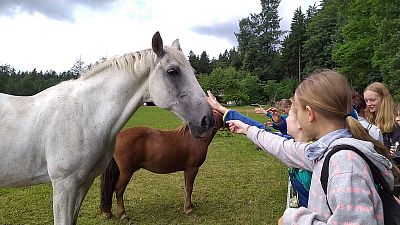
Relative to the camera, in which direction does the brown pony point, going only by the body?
to the viewer's right

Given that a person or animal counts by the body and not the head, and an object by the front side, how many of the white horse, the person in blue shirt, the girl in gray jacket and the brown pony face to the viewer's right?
2

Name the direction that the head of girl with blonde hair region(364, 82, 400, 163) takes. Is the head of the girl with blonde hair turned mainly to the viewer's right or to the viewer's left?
to the viewer's left

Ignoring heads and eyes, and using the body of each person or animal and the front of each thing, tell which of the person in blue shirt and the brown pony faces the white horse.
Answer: the person in blue shirt

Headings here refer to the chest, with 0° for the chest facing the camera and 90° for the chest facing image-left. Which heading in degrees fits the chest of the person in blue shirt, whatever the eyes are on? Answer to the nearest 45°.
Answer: approximately 90°

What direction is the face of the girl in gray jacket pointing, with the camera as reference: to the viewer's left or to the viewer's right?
to the viewer's left

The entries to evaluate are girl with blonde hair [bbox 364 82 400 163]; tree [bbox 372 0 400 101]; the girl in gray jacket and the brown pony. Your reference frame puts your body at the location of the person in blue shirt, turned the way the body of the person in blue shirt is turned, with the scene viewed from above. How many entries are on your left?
1

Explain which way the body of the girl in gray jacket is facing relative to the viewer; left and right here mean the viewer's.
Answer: facing to the left of the viewer

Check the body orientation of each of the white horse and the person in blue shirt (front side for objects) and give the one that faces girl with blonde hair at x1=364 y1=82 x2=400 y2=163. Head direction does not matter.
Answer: the white horse

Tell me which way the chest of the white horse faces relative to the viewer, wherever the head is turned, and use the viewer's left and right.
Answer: facing to the right of the viewer

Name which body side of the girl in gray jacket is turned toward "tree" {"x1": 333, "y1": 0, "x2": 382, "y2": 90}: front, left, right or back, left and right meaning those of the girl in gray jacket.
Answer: right

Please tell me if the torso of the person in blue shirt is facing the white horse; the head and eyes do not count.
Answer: yes

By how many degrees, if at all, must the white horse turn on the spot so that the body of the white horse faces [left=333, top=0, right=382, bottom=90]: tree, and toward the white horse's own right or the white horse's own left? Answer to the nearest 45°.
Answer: approximately 45° to the white horse's own left
